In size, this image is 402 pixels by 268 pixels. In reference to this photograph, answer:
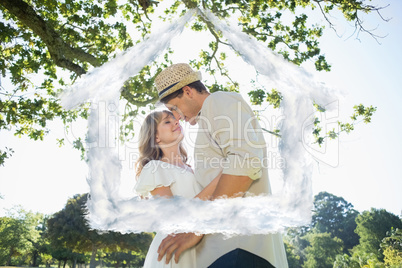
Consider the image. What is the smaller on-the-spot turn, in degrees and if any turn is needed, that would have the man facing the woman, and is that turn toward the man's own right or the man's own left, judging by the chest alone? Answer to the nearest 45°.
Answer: approximately 45° to the man's own right

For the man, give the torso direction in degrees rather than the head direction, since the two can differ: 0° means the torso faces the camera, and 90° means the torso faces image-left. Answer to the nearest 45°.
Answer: approximately 90°

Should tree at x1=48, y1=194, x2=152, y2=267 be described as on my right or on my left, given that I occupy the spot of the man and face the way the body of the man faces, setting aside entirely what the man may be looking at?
on my right

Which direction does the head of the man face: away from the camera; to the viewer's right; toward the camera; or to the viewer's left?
to the viewer's left
